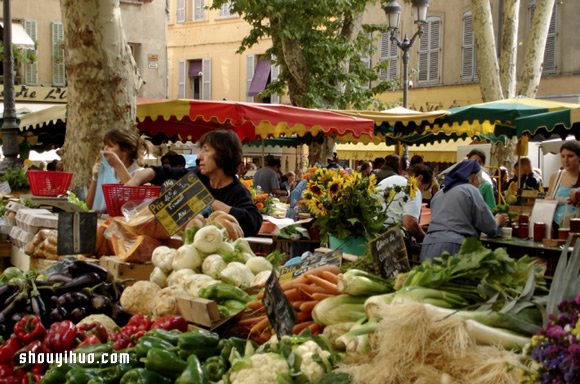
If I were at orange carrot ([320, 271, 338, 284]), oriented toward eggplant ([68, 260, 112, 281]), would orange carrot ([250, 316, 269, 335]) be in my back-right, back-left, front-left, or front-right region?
front-left

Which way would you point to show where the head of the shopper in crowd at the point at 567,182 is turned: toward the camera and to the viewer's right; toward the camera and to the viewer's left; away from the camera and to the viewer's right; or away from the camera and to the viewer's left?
toward the camera and to the viewer's left

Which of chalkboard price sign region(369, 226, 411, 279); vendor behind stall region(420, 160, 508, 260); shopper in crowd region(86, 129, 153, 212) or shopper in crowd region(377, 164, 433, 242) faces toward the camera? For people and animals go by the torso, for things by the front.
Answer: the chalkboard price sign

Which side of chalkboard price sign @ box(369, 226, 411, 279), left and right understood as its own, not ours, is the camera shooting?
front

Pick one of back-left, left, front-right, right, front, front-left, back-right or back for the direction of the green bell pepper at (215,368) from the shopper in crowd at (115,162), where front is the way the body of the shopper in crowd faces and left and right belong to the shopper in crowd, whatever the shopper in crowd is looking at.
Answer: left

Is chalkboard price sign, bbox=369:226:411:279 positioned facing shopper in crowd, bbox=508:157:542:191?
no

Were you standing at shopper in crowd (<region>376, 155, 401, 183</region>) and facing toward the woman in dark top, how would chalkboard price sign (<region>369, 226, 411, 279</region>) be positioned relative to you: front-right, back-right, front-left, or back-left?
front-left
